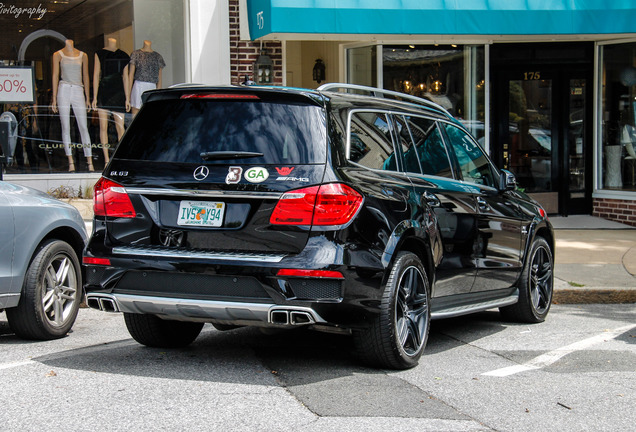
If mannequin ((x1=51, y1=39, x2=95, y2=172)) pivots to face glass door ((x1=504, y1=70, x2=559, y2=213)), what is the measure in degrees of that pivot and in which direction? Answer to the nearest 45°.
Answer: approximately 90° to its left

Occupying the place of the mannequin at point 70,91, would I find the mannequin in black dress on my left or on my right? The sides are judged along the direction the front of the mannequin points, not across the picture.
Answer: on my left

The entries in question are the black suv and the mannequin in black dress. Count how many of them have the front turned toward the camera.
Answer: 1

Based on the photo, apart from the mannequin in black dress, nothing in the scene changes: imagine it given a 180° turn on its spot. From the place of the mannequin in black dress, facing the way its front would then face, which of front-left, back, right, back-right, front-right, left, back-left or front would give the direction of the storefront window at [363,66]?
right

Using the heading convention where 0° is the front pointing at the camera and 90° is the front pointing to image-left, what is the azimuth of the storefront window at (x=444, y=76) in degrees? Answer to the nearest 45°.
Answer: approximately 0°

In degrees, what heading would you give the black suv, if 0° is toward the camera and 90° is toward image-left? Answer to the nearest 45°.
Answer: approximately 225°

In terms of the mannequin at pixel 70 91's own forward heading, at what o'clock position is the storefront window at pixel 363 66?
The storefront window is roughly at 9 o'clock from the mannequin.

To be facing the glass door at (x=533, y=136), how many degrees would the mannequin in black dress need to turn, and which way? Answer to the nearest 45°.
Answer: approximately 90° to its left

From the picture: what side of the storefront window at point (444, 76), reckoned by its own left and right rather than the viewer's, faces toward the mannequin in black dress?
right

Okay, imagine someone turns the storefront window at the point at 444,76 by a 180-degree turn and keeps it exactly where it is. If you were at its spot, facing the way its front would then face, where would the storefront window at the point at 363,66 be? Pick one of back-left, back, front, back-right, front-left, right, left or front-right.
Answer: left

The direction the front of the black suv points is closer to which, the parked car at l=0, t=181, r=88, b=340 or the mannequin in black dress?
the mannequin in black dress

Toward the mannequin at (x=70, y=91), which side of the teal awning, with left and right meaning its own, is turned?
right

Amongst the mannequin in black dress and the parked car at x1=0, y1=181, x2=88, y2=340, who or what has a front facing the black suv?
the mannequin in black dress

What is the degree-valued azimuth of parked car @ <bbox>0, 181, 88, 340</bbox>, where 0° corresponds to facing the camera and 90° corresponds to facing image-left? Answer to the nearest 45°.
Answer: approximately 225°

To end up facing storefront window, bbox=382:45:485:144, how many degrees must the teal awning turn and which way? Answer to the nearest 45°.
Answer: approximately 180°

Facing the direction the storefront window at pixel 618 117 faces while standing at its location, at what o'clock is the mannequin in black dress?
The mannequin in black dress is roughly at 2 o'clock from the storefront window.
